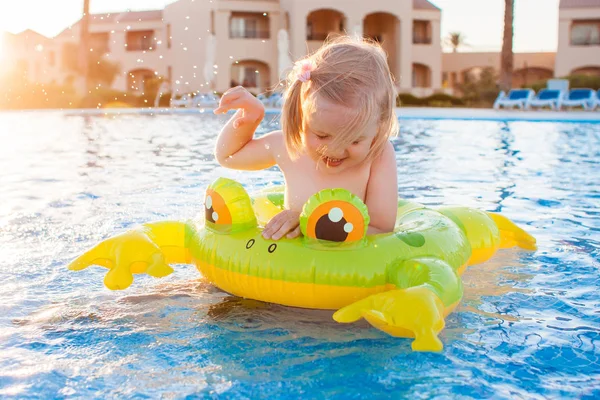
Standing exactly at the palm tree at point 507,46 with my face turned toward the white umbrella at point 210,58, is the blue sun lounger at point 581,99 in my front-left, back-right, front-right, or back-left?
back-left

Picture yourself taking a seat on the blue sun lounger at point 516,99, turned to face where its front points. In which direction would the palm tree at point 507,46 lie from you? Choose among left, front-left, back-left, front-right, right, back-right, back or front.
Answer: back-right

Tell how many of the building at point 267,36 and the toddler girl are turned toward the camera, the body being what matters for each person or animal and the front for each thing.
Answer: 2

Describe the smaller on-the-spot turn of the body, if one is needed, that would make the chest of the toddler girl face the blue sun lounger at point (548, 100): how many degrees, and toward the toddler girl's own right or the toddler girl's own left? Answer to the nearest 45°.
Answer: approximately 180°

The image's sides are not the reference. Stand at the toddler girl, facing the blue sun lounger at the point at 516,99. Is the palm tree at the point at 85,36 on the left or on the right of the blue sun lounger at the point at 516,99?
left
